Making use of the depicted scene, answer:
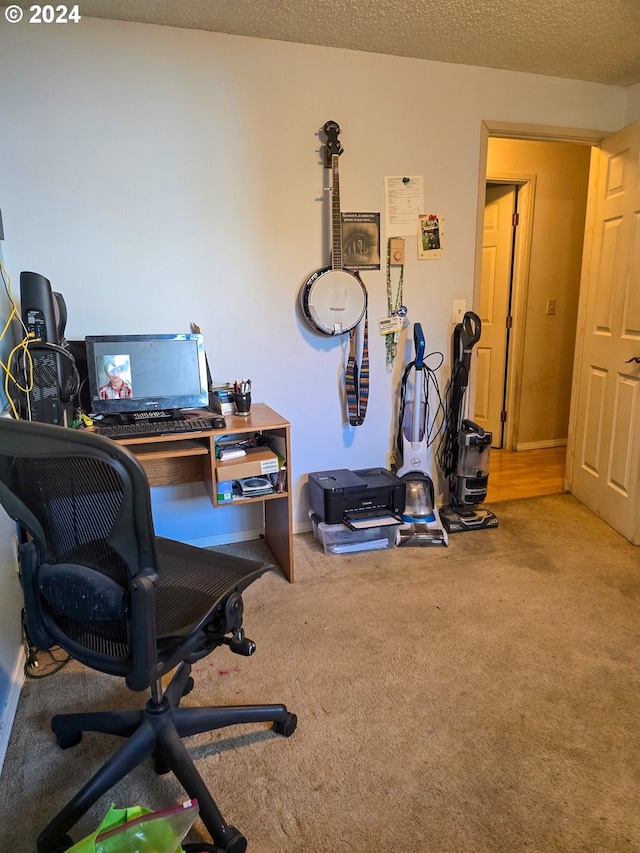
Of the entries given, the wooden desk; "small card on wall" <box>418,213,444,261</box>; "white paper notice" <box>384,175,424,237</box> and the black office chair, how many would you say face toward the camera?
3

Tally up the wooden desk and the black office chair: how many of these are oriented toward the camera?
1

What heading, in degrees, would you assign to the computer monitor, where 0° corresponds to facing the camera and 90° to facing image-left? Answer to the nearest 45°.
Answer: approximately 0°

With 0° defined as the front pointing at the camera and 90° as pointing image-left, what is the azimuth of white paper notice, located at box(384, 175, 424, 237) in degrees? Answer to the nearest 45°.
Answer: approximately 0°

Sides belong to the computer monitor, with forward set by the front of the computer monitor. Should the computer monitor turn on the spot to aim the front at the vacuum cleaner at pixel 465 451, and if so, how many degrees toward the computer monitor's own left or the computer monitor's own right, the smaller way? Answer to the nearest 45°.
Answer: approximately 90° to the computer monitor's own left
